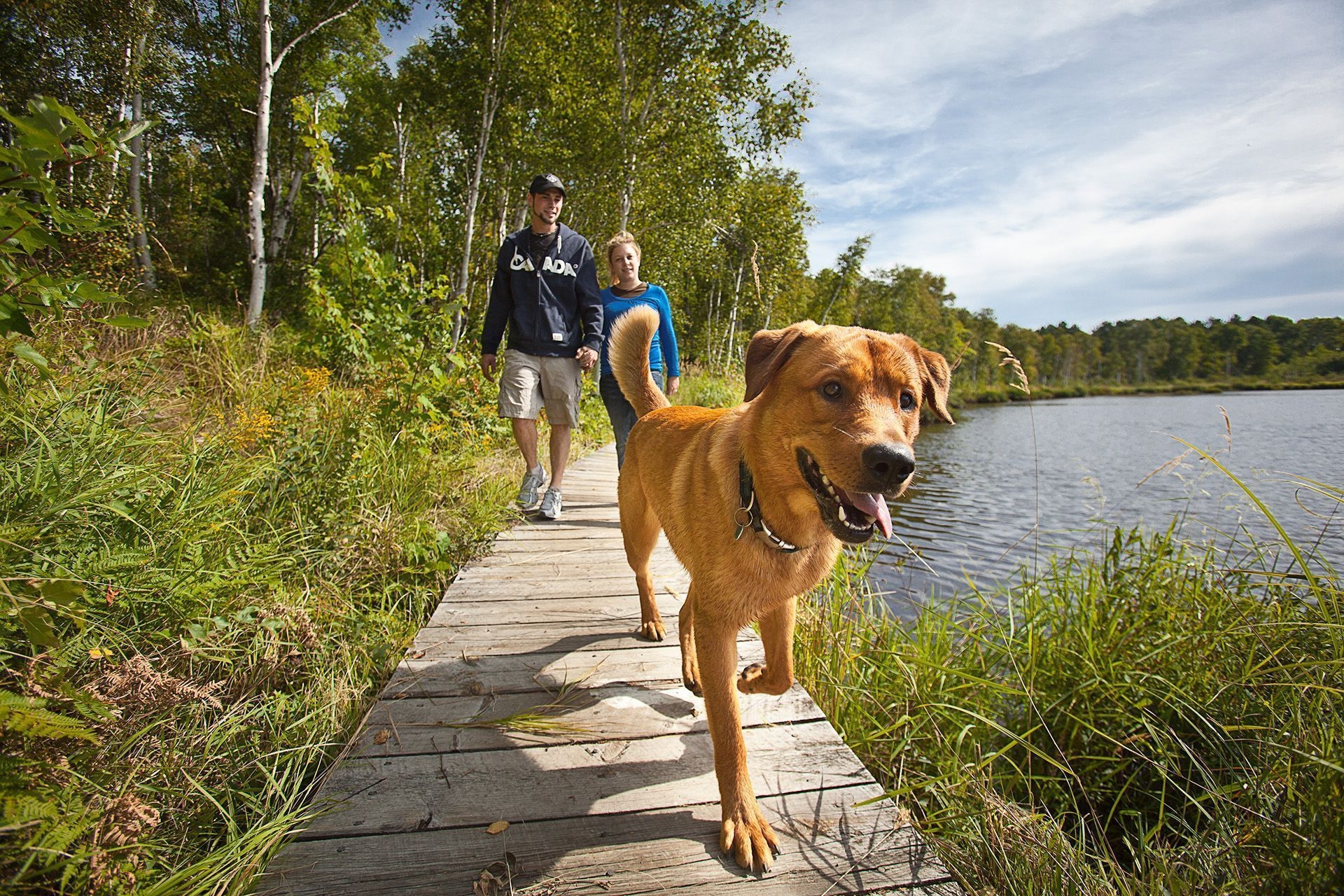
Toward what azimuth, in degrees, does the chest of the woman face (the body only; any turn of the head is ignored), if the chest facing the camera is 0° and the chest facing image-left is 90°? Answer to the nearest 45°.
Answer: approximately 0°

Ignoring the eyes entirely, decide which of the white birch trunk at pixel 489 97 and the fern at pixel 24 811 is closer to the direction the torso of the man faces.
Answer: the fern

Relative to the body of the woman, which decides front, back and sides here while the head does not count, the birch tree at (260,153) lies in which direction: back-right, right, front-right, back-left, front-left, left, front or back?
back-right

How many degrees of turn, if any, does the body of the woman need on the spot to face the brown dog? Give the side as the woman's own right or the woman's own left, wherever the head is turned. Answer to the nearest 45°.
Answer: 0° — they already face it

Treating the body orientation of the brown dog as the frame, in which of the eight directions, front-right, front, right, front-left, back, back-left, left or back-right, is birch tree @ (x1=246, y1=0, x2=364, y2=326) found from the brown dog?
back

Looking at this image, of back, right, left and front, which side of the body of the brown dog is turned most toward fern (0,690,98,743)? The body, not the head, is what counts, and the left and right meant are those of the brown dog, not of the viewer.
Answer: right

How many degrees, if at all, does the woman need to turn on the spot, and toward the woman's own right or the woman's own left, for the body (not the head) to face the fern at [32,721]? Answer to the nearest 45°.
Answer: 0° — they already face it

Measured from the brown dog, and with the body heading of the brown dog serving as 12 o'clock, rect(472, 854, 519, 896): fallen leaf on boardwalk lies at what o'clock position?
The fallen leaf on boardwalk is roughly at 3 o'clock from the brown dog.

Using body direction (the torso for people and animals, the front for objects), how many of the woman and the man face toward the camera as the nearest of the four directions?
2

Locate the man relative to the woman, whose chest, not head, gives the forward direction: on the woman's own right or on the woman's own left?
on the woman's own right

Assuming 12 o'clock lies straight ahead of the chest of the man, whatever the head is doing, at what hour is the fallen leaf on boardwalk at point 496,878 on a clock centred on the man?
The fallen leaf on boardwalk is roughly at 12 o'clock from the man.
